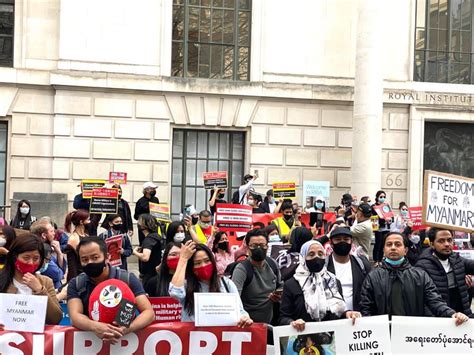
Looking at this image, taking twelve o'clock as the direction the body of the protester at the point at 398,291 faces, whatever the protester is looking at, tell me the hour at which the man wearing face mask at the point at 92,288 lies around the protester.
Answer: The man wearing face mask is roughly at 2 o'clock from the protester.

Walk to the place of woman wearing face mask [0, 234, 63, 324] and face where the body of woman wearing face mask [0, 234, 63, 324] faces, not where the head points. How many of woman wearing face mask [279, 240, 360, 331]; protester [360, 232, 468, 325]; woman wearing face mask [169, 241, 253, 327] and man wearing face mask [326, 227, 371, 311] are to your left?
4

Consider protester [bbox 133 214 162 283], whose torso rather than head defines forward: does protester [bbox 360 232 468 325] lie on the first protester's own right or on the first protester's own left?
on the first protester's own left
